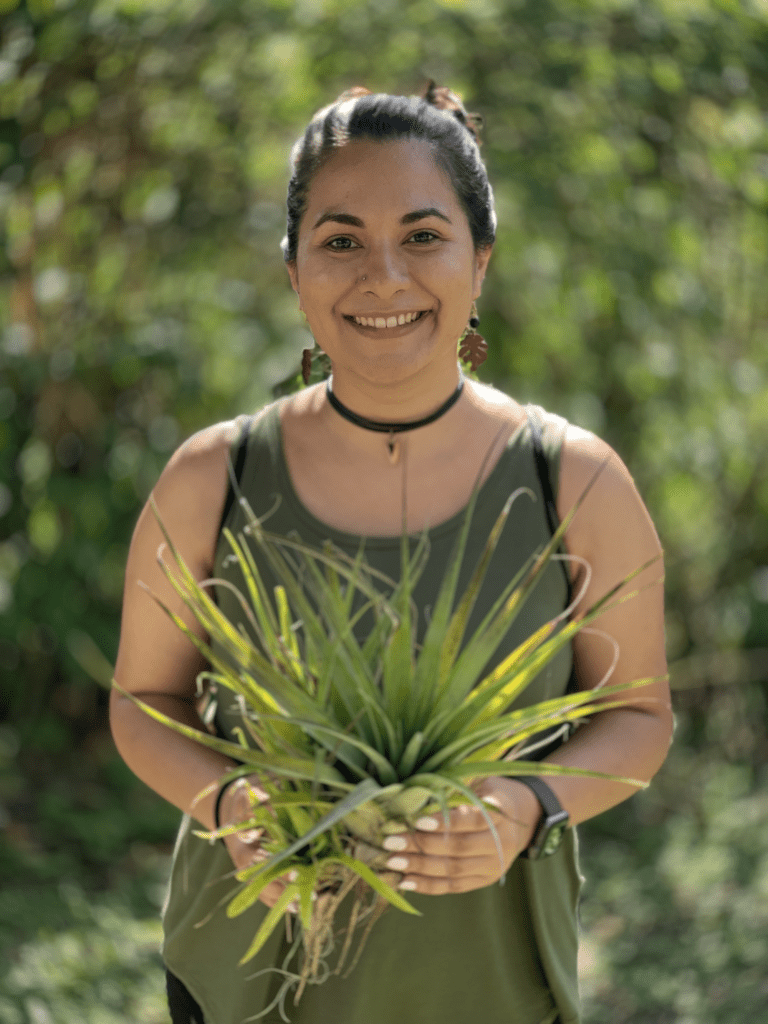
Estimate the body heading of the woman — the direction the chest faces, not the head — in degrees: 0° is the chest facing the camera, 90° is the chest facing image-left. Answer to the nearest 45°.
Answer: approximately 0°
